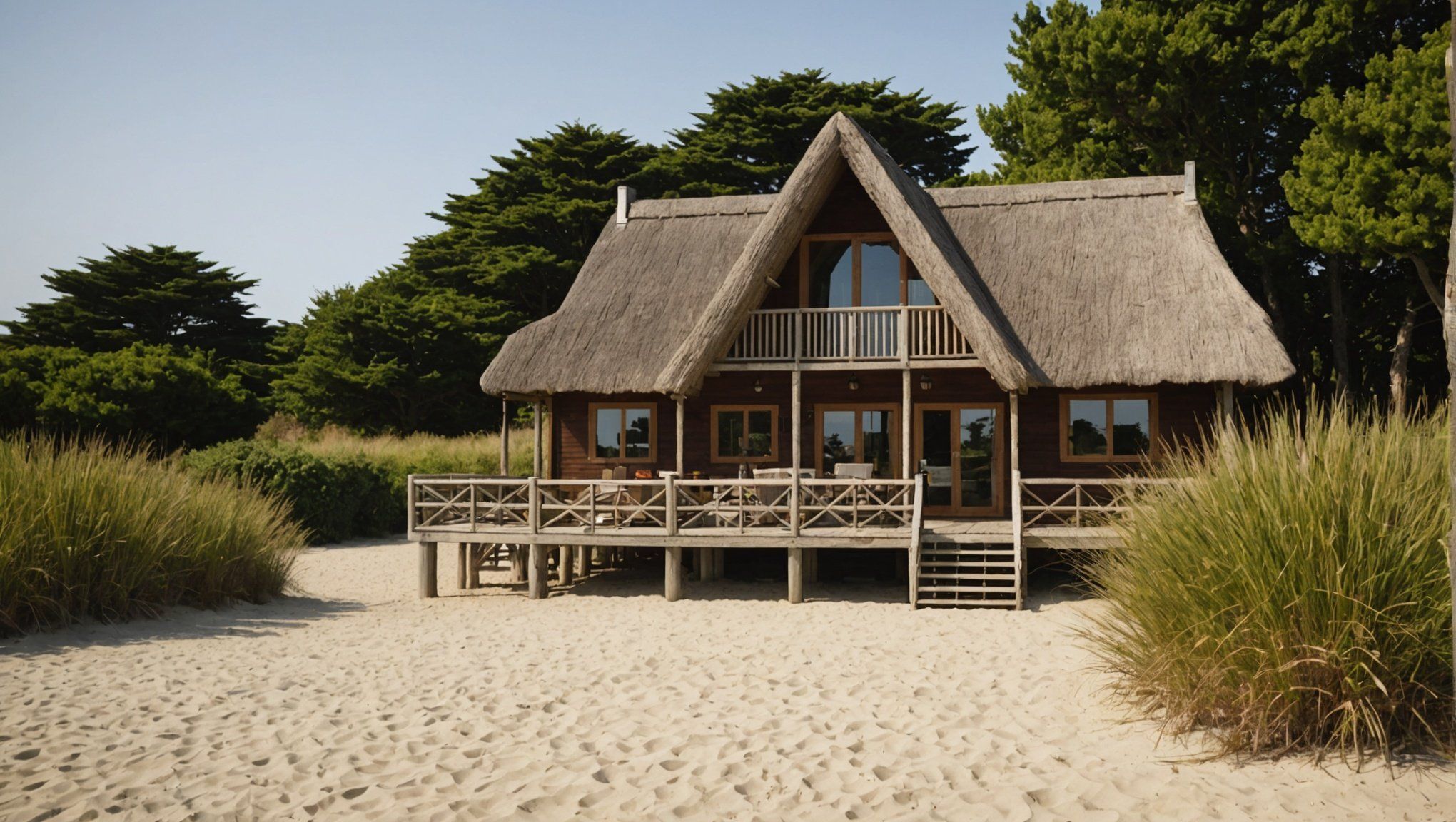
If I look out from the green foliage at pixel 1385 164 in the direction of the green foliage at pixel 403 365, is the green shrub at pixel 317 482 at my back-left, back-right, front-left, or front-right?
front-left

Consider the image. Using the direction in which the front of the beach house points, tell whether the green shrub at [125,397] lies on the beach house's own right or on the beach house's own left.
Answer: on the beach house's own right

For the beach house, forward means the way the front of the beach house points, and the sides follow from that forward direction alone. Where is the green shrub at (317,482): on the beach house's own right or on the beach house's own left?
on the beach house's own right

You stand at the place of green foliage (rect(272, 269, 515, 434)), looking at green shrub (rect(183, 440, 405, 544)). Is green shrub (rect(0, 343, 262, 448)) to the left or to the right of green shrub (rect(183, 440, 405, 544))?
right

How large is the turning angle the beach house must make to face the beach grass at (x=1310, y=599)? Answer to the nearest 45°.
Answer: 0° — it already faces it

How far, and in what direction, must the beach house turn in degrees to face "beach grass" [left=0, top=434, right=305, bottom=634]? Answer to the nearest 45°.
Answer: approximately 45° to its right

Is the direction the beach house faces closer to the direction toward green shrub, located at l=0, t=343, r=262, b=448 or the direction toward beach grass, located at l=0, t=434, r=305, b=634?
the beach grass

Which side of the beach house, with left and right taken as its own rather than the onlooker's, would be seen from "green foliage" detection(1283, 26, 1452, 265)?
left

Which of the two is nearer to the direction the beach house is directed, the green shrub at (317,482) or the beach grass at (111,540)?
the beach grass

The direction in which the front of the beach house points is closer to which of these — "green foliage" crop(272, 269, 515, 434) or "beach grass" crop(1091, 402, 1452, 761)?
the beach grass

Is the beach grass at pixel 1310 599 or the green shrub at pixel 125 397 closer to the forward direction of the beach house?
the beach grass

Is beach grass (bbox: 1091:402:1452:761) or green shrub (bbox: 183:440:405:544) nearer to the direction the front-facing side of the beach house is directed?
the beach grass

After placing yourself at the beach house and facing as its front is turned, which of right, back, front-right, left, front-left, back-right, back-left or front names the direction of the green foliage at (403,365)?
back-right

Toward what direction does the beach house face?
toward the camera
